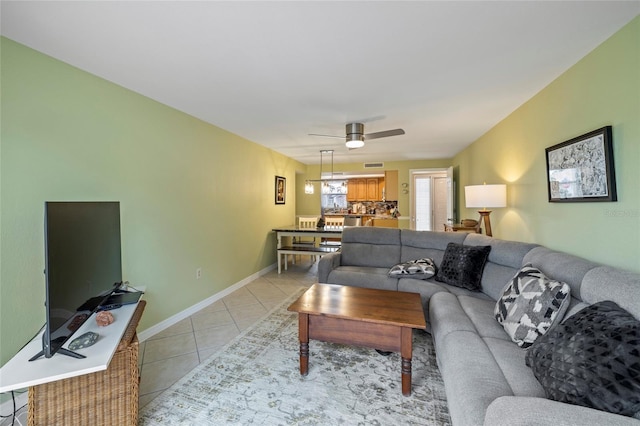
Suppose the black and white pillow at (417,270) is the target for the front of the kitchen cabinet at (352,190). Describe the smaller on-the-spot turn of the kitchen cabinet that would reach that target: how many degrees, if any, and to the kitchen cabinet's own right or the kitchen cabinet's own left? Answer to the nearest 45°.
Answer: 0° — it already faces it

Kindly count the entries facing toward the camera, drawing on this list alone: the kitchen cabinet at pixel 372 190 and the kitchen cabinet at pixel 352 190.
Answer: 2

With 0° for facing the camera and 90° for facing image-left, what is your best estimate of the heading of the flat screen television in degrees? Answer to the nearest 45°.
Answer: approximately 315°

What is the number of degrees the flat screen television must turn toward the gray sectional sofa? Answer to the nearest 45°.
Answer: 0° — it already faces it

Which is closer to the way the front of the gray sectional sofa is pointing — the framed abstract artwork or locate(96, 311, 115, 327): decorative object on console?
the decorative object on console

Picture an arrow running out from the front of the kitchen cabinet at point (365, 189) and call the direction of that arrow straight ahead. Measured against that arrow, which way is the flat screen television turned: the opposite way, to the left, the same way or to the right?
to the left

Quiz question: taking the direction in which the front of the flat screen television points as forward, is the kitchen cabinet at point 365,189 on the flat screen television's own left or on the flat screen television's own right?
on the flat screen television's own left

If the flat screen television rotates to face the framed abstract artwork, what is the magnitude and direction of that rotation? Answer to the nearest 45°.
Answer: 0° — it already faces it
